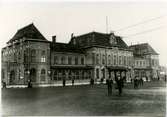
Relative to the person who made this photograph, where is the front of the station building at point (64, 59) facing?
facing the viewer and to the right of the viewer
